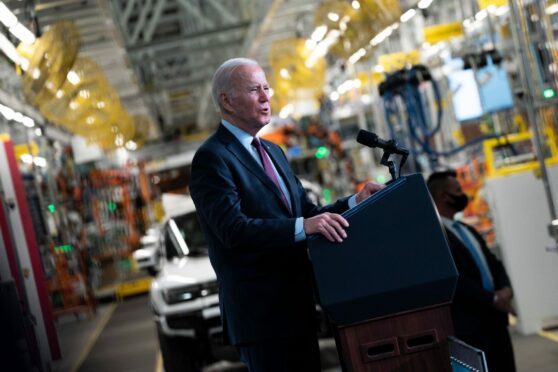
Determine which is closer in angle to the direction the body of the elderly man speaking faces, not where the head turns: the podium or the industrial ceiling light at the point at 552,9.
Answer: the podium

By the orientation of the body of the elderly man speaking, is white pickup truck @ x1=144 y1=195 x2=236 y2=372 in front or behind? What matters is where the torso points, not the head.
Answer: behind

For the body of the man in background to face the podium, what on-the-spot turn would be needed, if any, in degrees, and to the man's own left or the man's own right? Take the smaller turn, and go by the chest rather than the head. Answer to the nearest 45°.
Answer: approximately 45° to the man's own right

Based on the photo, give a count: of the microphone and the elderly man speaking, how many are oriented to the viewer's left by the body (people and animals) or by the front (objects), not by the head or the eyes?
1

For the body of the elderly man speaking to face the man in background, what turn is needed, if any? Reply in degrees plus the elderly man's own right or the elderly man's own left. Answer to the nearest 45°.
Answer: approximately 90° to the elderly man's own left

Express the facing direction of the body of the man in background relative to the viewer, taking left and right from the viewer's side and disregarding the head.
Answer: facing the viewer and to the right of the viewer

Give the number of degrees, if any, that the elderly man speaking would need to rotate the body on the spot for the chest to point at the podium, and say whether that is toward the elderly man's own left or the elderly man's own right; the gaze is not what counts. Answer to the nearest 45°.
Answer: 0° — they already face it

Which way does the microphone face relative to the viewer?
to the viewer's left

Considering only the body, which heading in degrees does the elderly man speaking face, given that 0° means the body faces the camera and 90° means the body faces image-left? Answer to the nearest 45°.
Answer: approximately 315°

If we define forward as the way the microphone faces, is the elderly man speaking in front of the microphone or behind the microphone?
in front

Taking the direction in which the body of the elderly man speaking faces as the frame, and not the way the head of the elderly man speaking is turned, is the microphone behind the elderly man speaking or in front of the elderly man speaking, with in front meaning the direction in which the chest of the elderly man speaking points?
in front
